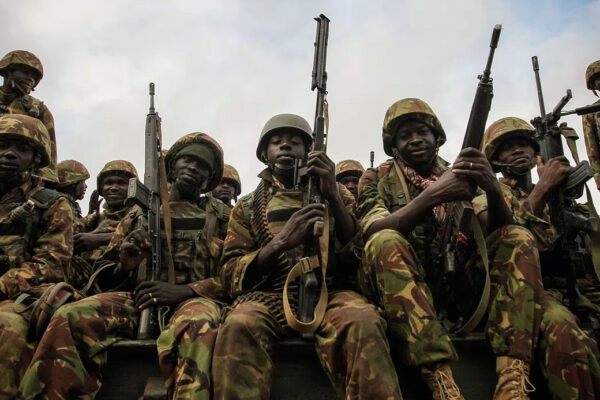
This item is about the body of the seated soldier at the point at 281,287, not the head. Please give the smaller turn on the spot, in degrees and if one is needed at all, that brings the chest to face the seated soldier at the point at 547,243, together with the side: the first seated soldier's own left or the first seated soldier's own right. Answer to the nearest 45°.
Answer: approximately 90° to the first seated soldier's own left

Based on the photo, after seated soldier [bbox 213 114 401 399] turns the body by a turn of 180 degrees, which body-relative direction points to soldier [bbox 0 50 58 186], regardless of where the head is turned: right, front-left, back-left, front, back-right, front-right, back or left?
front-left

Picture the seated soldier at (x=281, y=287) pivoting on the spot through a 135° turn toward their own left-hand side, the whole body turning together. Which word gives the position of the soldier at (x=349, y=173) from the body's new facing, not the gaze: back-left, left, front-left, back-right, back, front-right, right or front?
front-left

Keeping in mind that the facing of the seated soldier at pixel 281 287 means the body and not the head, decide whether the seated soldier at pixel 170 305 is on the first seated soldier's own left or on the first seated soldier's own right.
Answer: on the first seated soldier's own right

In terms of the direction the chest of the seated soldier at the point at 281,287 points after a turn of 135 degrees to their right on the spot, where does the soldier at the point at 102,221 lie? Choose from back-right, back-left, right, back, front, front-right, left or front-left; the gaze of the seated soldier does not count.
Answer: front

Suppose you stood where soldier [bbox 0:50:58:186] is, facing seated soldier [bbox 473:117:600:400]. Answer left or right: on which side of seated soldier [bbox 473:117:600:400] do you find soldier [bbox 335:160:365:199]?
left

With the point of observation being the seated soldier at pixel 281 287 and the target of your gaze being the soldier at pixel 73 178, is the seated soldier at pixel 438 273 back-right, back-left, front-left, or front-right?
back-right

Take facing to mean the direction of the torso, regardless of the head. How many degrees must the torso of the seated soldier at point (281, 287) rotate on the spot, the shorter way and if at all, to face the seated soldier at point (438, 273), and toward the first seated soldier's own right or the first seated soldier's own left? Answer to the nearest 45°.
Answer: approximately 90° to the first seated soldier's own left

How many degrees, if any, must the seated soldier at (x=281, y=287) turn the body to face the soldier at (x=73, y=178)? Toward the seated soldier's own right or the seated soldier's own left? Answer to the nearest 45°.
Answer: approximately 135° to the seated soldier's own right

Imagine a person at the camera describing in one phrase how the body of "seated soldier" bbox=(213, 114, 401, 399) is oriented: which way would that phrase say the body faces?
toward the camera

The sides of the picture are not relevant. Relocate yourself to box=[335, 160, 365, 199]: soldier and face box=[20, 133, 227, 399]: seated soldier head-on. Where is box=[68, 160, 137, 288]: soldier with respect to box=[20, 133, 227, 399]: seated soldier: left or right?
right

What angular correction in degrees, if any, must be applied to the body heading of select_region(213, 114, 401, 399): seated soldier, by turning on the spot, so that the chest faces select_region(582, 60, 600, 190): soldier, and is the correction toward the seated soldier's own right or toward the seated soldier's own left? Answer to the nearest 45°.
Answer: approximately 135° to the seated soldier's own left

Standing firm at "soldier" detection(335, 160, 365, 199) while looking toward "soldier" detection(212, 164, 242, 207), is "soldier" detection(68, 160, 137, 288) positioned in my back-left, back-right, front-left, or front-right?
front-left
